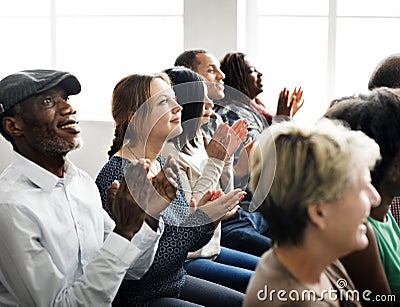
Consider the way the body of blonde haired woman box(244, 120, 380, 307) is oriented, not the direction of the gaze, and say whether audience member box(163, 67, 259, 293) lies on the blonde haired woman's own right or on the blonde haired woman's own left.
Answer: on the blonde haired woman's own left

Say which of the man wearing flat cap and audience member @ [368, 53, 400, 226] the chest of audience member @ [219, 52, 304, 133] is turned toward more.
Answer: the audience member

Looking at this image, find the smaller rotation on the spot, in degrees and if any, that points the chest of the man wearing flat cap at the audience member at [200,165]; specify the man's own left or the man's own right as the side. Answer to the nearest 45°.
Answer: approximately 90° to the man's own left

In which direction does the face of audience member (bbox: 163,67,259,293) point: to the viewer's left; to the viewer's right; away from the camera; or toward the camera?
to the viewer's right

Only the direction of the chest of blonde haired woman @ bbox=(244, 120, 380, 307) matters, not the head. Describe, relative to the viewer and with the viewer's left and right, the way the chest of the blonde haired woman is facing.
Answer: facing to the right of the viewer

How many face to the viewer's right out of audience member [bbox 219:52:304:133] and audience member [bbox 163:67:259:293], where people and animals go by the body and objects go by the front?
2

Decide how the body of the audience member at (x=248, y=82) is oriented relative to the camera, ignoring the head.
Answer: to the viewer's right

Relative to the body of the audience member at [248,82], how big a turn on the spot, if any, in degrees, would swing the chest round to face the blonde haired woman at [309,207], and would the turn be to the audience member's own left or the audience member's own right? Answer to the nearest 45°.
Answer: approximately 90° to the audience member's own right

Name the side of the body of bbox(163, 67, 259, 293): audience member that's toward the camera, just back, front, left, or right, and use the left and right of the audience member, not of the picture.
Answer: right

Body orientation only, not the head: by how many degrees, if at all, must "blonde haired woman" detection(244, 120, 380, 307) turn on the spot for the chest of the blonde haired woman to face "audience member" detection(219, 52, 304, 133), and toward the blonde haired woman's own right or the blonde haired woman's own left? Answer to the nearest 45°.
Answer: approximately 90° to the blonde haired woman's own left

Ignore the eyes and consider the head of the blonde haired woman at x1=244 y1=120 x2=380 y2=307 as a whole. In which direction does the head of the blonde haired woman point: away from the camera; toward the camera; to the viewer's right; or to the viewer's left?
to the viewer's right
